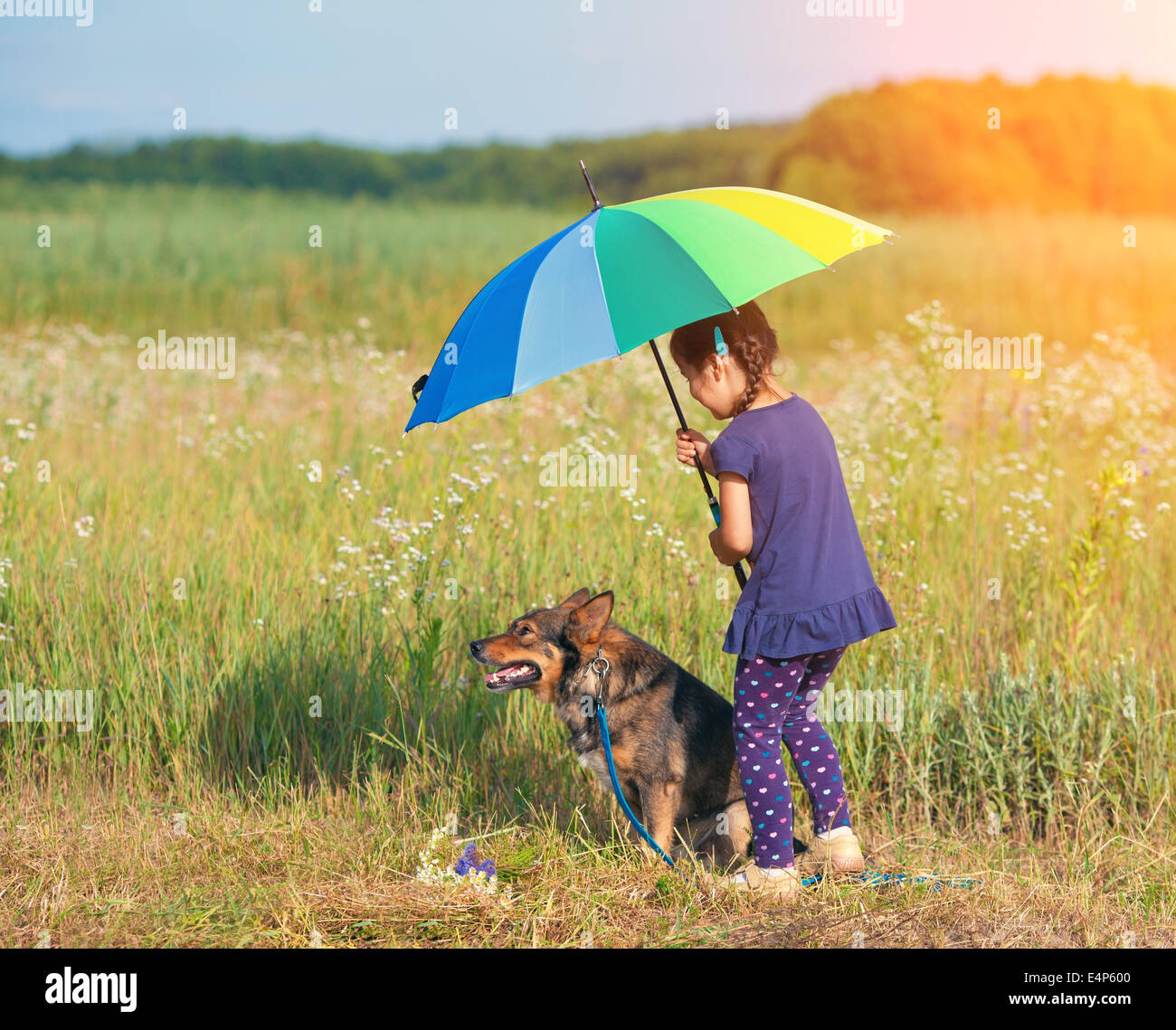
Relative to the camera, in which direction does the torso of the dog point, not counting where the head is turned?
to the viewer's left

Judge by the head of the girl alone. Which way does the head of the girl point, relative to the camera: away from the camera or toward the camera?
away from the camera
